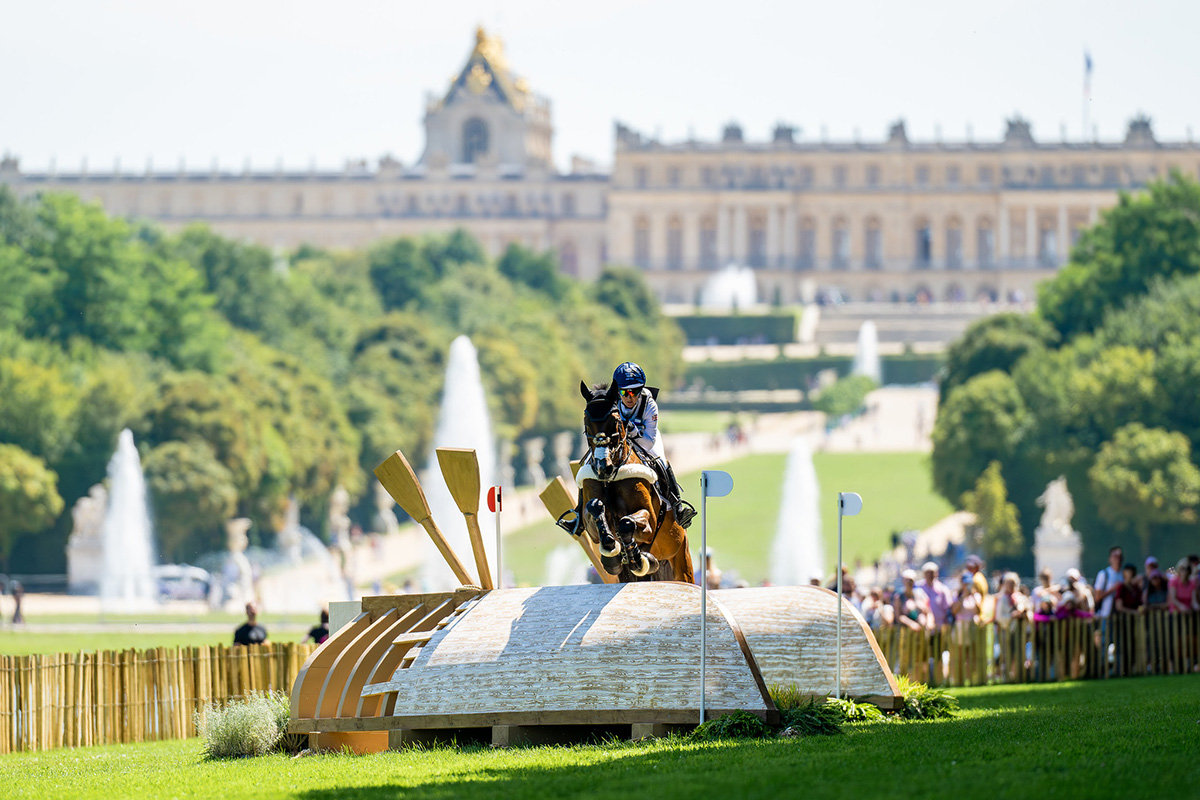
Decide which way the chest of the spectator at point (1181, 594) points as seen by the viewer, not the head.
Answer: toward the camera

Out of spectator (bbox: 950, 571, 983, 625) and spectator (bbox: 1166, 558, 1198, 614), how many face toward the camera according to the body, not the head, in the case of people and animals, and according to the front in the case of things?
2

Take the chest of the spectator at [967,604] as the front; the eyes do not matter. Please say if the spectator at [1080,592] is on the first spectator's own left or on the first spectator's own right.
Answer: on the first spectator's own left

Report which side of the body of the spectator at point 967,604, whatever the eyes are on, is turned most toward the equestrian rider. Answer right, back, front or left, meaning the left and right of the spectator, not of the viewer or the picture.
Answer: front

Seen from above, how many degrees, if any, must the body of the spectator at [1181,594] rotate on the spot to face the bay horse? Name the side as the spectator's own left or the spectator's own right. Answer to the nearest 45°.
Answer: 0° — they already face it

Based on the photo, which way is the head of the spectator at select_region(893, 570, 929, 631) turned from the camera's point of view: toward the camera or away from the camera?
toward the camera

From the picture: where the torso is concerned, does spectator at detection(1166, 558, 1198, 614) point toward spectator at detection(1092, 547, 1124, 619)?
no

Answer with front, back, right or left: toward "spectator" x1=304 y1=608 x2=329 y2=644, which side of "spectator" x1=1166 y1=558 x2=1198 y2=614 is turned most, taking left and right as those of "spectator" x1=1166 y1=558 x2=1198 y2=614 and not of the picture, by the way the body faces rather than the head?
right

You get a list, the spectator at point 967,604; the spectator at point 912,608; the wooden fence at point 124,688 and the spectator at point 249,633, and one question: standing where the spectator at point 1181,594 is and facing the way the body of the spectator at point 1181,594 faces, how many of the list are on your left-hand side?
0

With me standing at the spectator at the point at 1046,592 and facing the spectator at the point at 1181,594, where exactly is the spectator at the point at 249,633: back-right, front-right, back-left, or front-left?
back-right

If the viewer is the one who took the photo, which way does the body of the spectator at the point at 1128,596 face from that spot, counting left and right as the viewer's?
facing the viewer and to the left of the viewer

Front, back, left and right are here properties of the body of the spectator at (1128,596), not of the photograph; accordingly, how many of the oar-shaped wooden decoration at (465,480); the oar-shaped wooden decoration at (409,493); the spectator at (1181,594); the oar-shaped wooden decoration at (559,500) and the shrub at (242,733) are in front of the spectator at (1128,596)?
4

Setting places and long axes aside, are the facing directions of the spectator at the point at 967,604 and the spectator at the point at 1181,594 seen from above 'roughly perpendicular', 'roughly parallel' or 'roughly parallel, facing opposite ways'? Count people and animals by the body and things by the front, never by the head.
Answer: roughly parallel

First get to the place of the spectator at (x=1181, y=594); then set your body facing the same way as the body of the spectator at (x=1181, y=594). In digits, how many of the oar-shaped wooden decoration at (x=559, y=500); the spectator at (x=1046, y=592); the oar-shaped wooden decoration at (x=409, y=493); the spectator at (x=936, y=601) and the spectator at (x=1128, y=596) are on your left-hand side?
0

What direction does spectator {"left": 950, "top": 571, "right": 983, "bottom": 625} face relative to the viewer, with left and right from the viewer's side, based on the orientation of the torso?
facing the viewer
